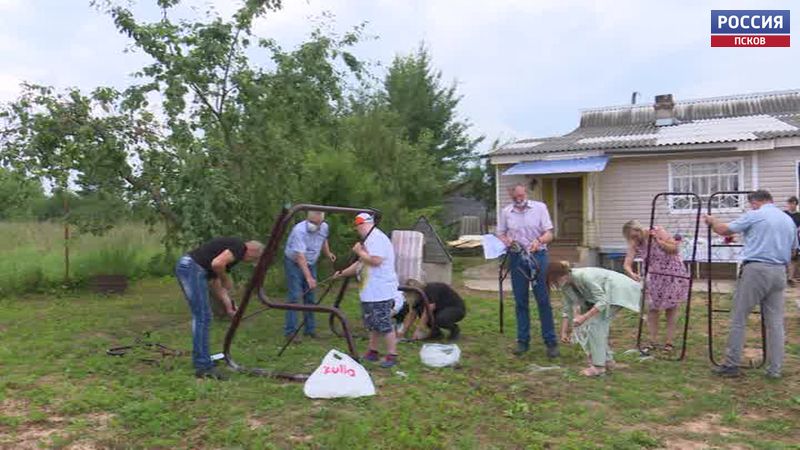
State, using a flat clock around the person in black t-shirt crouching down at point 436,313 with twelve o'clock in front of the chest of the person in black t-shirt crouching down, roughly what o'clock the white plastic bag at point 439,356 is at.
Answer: The white plastic bag is roughly at 9 o'clock from the person in black t-shirt crouching down.

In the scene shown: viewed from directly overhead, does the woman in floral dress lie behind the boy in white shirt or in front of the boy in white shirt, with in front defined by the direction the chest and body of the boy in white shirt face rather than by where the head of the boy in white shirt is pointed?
behind

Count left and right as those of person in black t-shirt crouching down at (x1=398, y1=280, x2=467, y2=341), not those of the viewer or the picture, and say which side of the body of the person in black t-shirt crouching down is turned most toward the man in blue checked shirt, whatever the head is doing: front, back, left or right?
front

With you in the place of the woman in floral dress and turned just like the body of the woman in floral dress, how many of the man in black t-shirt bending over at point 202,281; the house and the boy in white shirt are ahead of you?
2

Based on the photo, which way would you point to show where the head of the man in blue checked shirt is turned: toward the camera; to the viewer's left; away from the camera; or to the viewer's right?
toward the camera

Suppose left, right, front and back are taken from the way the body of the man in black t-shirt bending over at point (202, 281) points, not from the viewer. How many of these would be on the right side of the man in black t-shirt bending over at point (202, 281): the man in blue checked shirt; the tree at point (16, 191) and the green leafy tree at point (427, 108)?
0

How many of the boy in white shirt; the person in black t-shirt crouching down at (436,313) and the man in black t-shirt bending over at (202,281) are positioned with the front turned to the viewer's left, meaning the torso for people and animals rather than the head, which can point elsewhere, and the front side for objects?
2

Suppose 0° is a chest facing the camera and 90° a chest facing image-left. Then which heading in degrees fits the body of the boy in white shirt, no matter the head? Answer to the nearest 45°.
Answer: approximately 90°

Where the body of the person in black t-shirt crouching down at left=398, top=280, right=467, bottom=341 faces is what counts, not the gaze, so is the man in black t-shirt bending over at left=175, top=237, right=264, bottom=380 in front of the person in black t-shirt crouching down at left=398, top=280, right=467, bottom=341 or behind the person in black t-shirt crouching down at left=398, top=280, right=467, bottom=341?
in front

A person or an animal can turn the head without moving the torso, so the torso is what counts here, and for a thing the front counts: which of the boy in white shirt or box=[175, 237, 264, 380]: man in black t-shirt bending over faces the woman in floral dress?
the man in black t-shirt bending over

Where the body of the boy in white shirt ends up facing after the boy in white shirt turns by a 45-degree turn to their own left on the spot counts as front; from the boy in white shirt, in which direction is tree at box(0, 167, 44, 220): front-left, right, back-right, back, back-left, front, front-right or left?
right

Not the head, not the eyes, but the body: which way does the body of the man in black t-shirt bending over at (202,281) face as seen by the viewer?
to the viewer's right

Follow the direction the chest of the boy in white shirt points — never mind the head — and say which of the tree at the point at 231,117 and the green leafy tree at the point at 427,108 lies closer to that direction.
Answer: the tree

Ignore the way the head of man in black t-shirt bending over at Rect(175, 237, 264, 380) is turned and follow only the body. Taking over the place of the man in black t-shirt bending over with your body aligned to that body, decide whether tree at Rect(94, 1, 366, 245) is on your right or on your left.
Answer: on your left

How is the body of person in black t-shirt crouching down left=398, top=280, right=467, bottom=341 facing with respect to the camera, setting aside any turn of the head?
to the viewer's left

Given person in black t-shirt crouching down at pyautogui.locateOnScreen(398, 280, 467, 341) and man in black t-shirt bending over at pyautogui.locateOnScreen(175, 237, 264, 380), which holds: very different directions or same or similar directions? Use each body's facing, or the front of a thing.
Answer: very different directions

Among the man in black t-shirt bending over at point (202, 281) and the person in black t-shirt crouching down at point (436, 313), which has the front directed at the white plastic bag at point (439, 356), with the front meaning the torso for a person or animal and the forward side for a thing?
the man in black t-shirt bending over at point (202, 281)

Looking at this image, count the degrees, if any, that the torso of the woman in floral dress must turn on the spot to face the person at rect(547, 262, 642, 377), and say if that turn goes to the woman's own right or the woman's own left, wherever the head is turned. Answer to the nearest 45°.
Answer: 0° — they already face them
